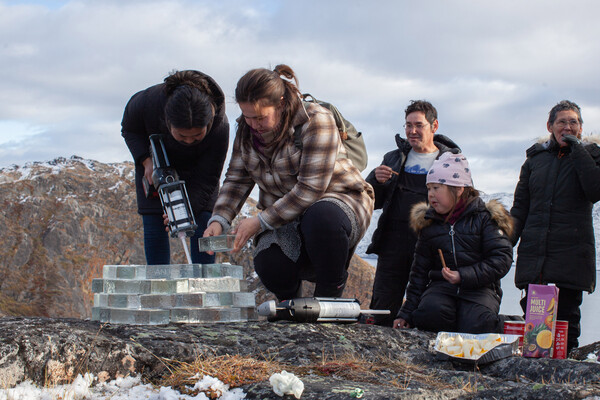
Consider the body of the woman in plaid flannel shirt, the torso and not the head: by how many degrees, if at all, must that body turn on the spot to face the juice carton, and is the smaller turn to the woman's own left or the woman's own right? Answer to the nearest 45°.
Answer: approximately 135° to the woman's own left

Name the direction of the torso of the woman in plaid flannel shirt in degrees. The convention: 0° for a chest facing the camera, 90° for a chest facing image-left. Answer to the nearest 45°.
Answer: approximately 45°

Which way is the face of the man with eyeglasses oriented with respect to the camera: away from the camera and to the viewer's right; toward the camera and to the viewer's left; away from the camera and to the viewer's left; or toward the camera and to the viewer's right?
toward the camera and to the viewer's left

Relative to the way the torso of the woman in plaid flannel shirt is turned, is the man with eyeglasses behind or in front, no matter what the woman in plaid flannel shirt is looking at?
behind

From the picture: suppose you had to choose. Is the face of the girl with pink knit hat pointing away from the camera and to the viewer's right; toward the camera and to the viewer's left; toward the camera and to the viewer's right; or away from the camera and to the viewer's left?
toward the camera and to the viewer's left

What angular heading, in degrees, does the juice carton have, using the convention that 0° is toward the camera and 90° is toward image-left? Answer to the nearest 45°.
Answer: approximately 0°

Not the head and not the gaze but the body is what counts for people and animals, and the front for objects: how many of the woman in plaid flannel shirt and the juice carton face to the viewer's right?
0

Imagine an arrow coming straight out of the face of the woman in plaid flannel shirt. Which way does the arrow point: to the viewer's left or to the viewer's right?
to the viewer's left

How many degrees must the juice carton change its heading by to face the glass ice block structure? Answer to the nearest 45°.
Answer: approximately 45° to its right
